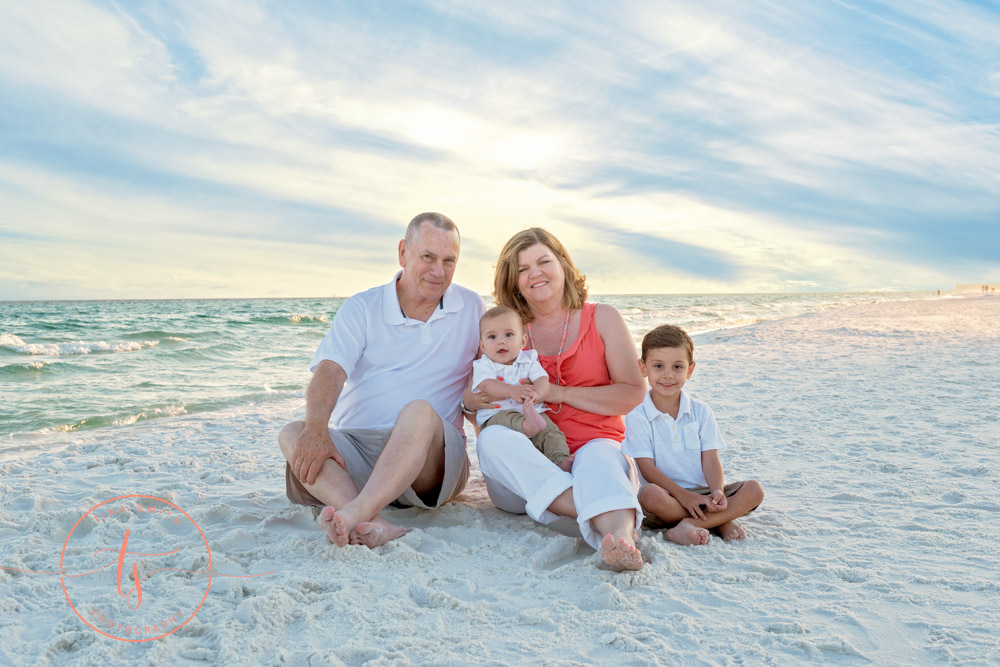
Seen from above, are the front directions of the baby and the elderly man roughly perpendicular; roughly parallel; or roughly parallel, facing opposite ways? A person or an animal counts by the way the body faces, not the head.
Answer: roughly parallel

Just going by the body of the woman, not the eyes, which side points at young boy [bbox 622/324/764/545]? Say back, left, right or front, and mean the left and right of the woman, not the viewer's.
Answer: left

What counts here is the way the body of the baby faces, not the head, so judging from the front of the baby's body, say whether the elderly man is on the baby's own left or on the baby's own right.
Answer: on the baby's own right

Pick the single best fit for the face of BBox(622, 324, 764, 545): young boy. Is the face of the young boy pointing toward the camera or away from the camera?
toward the camera

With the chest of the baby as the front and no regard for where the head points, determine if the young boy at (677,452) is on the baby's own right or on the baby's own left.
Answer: on the baby's own left

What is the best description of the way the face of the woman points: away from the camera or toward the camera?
toward the camera

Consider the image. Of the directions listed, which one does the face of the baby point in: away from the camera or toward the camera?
toward the camera

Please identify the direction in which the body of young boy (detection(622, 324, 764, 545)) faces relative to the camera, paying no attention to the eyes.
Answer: toward the camera

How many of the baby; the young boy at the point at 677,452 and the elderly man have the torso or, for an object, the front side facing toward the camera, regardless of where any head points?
3

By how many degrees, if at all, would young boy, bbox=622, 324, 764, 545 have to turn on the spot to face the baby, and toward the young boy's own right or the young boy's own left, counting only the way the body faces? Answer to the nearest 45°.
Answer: approximately 90° to the young boy's own right

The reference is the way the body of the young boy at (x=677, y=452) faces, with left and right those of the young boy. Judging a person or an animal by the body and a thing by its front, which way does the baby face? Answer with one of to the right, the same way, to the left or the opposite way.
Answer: the same way

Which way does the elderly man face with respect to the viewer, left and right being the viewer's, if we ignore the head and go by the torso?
facing the viewer
